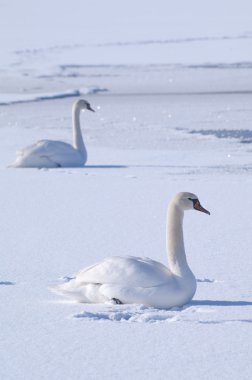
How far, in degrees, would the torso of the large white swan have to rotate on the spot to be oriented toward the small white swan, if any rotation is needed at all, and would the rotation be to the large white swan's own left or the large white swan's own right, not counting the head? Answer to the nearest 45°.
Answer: approximately 90° to the large white swan's own left

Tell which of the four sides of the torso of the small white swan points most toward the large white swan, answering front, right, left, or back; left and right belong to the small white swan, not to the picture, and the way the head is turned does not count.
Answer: right

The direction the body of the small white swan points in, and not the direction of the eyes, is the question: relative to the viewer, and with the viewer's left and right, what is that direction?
facing to the right of the viewer

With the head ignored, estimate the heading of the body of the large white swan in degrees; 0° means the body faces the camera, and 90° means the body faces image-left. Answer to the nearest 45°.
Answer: approximately 270°

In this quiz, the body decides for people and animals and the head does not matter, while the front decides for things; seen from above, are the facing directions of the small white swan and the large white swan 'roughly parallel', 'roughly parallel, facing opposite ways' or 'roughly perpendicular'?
roughly parallel

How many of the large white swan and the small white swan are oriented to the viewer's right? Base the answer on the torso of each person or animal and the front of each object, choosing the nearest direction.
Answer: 2
